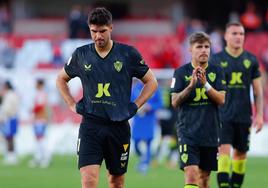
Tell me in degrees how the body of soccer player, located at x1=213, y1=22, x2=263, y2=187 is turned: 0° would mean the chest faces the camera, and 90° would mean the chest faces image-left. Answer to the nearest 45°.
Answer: approximately 0°

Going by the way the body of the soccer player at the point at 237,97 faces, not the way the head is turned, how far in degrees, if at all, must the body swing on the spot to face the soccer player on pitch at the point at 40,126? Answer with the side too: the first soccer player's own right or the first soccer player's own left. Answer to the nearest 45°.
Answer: approximately 135° to the first soccer player's own right

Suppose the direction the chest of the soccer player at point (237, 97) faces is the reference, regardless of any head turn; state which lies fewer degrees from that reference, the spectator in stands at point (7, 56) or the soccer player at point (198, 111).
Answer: the soccer player

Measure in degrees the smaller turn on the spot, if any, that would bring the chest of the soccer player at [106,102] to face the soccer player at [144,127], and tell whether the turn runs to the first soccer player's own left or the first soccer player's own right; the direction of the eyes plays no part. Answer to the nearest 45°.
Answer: approximately 180°

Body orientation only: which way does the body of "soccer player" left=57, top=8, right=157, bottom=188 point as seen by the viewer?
toward the camera
